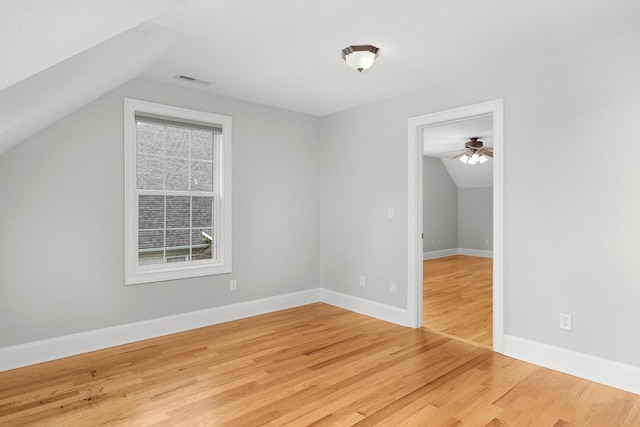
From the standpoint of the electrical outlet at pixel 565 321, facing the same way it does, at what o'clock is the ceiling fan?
The ceiling fan is roughly at 4 o'clock from the electrical outlet.

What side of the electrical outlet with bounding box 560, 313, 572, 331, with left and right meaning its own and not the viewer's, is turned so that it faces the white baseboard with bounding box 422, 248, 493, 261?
right

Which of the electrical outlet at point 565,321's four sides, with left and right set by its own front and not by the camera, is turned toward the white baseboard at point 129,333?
right

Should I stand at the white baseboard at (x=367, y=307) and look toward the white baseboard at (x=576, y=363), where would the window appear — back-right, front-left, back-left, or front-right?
back-right

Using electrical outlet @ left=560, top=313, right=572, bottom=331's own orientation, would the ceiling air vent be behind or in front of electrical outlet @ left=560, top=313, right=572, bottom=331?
in front

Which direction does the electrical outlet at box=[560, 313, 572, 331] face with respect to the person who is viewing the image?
facing the viewer and to the left of the viewer

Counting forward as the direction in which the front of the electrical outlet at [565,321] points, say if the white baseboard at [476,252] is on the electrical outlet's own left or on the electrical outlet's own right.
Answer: on the electrical outlet's own right

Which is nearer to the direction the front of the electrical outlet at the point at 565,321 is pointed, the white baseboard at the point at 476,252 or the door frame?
the door frame

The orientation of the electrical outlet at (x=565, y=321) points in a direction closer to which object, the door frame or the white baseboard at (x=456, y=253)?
the door frame
